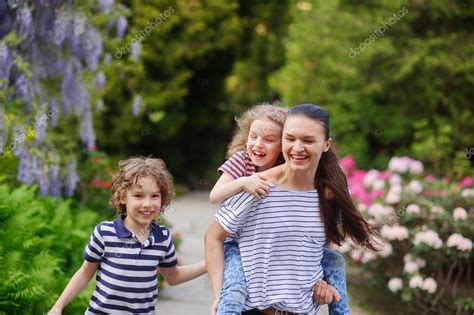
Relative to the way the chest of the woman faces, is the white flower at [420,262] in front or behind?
behind

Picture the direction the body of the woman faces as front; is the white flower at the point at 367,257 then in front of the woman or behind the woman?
behind

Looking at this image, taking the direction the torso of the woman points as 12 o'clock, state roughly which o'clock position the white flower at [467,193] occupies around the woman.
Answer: The white flower is roughly at 7 o'clock from the woman.

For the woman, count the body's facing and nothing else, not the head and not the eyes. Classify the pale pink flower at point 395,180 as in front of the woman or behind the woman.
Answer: behind

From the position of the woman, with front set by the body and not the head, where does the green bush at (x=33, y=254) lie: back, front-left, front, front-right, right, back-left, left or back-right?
back-right

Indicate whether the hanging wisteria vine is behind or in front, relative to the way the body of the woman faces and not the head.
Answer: behind

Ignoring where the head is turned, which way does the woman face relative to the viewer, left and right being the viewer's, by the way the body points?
facing the viewer

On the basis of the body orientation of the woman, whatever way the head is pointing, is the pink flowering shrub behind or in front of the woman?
behind

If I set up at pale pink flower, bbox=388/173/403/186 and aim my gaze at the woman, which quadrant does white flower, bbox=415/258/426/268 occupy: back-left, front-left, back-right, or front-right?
front-left
